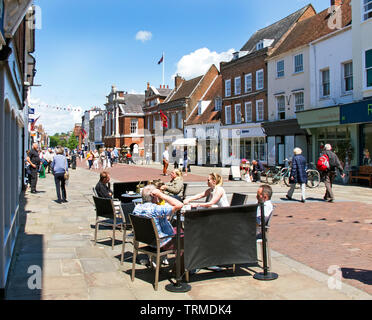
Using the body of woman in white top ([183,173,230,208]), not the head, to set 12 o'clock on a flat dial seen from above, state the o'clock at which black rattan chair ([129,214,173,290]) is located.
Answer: The black rattan chair is roughly at 10 o'clock from the woman in white top.

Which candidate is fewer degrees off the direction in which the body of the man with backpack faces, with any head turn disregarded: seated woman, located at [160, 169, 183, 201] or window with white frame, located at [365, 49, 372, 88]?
the window with white frame

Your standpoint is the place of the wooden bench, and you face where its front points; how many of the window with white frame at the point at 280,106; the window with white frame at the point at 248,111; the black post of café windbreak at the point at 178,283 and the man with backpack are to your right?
2

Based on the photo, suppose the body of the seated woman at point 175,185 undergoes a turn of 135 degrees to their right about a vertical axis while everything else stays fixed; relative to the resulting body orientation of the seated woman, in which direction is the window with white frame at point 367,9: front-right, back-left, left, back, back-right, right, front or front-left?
front

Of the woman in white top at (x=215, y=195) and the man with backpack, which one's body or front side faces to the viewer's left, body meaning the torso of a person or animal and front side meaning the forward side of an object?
the woman in white top

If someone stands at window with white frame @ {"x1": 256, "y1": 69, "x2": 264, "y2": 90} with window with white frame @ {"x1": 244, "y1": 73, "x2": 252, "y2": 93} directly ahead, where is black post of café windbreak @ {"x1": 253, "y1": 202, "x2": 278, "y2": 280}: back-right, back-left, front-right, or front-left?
back-left

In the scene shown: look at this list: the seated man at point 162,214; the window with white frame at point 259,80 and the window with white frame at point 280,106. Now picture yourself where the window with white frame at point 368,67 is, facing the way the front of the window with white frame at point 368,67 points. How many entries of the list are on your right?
2

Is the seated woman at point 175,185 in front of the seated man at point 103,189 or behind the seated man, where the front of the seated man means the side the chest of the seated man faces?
in front

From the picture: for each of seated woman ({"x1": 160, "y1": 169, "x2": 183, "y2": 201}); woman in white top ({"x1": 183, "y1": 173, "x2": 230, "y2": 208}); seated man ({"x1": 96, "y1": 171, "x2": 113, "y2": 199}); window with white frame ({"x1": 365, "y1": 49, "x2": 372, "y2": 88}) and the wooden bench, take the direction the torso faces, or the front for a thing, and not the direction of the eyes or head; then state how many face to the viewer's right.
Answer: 1

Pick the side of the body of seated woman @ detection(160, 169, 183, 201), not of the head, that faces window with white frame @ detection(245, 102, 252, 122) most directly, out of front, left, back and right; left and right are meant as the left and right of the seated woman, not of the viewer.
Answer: right

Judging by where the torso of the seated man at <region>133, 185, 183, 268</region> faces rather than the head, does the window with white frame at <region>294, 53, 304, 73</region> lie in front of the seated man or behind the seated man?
in front
